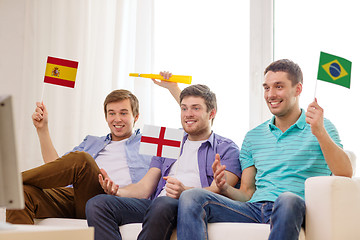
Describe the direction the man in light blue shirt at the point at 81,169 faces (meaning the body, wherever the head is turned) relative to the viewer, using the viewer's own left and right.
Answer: facing the viewer and to the left of the viewer

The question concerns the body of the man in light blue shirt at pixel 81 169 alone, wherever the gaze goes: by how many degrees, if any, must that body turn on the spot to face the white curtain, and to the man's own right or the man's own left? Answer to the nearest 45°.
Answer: approximately 135° to the man's own right

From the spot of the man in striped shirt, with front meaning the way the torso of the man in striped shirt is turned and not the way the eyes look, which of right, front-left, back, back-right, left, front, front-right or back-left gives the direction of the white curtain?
right

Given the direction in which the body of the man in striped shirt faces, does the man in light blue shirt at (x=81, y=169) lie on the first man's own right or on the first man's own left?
on the first man's own right

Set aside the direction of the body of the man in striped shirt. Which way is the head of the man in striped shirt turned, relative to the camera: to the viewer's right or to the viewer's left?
to the viewer's left

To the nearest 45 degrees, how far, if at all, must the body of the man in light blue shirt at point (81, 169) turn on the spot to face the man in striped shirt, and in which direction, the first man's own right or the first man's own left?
approximately 90° to the first man's own left

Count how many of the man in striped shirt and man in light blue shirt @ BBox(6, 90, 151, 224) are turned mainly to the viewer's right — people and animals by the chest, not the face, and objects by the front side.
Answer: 0
